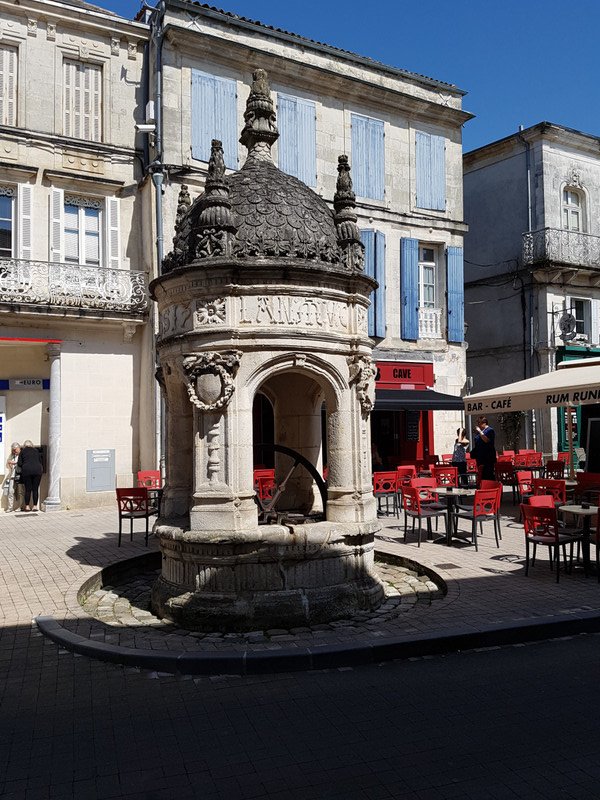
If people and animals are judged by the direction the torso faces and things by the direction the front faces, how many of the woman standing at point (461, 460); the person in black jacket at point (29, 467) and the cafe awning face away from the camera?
1

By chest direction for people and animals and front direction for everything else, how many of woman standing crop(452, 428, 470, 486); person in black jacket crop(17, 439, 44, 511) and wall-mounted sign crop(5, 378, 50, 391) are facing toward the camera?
2

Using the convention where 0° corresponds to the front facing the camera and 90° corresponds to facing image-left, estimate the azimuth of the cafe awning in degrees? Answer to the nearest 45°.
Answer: approximately 45°

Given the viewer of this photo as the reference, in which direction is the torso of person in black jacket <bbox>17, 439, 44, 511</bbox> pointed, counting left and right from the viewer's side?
facing away from the viewer

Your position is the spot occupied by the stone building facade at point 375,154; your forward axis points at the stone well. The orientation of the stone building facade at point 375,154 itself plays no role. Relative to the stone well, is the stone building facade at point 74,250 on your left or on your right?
right

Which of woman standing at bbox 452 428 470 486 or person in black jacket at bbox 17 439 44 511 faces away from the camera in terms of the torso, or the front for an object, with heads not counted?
the person in black jacket

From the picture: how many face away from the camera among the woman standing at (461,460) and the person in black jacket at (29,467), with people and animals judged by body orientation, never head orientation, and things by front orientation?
1

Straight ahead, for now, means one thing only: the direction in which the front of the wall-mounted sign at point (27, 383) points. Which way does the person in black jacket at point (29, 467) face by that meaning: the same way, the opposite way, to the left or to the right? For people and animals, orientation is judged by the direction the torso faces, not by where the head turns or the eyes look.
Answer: the opposite way
